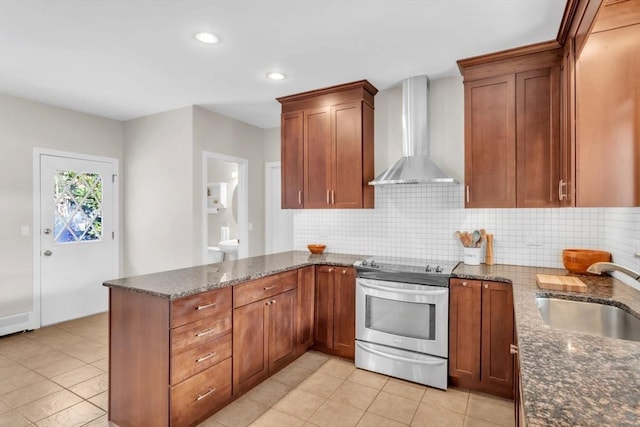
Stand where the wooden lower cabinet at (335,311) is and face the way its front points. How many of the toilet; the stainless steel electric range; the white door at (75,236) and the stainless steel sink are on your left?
2

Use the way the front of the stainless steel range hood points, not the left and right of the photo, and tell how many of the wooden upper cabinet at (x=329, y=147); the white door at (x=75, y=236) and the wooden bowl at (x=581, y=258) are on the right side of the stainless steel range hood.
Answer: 2

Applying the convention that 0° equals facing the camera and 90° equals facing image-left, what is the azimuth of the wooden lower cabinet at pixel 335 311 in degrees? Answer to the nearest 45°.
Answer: approximately 45°

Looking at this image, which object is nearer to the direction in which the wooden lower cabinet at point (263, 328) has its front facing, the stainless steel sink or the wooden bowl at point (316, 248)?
the stainless steel sink

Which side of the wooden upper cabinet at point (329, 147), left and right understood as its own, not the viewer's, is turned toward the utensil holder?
left

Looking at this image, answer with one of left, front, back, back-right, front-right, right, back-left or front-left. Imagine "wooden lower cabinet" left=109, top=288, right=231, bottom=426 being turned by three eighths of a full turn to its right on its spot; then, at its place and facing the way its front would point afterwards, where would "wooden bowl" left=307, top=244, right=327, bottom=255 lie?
back-right

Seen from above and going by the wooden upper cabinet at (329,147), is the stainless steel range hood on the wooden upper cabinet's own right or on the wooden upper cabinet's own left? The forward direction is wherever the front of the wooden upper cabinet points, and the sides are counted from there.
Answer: on the wooden upper cabinet's own left

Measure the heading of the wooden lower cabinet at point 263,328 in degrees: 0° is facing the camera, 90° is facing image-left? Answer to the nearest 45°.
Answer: approximately 315°
